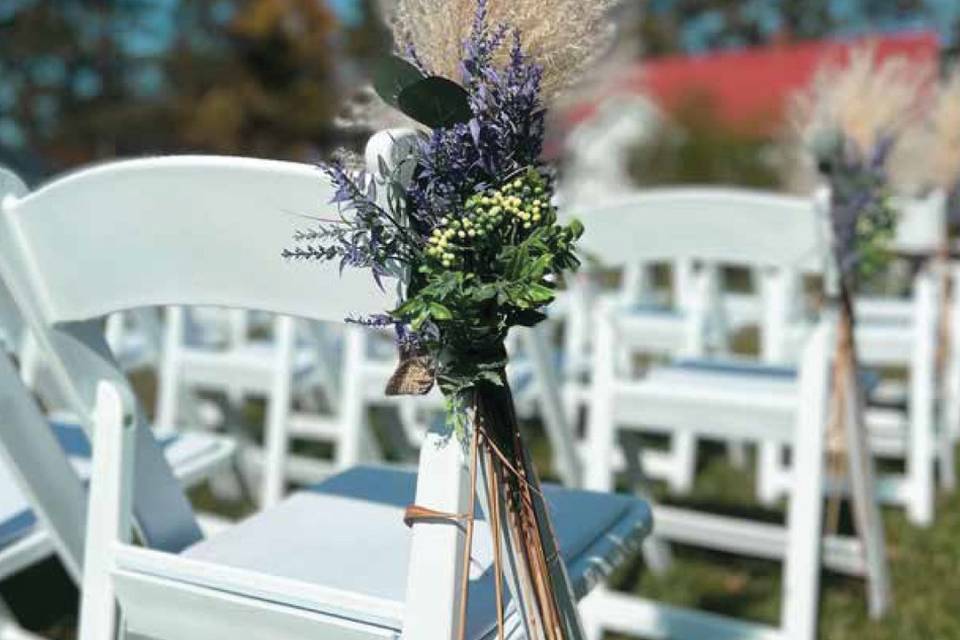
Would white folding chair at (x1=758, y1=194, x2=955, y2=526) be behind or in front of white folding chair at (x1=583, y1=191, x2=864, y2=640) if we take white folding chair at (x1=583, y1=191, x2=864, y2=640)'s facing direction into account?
in front

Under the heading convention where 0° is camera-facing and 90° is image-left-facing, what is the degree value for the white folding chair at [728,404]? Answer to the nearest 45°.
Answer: approximately 225°

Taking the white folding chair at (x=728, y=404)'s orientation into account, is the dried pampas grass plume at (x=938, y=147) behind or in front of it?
in front

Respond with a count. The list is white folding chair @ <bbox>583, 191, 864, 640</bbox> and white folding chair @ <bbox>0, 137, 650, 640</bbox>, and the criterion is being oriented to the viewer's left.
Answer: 0

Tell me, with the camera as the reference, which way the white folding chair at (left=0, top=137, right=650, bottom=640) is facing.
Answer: facing away from the viewer and to the right of the viewer
